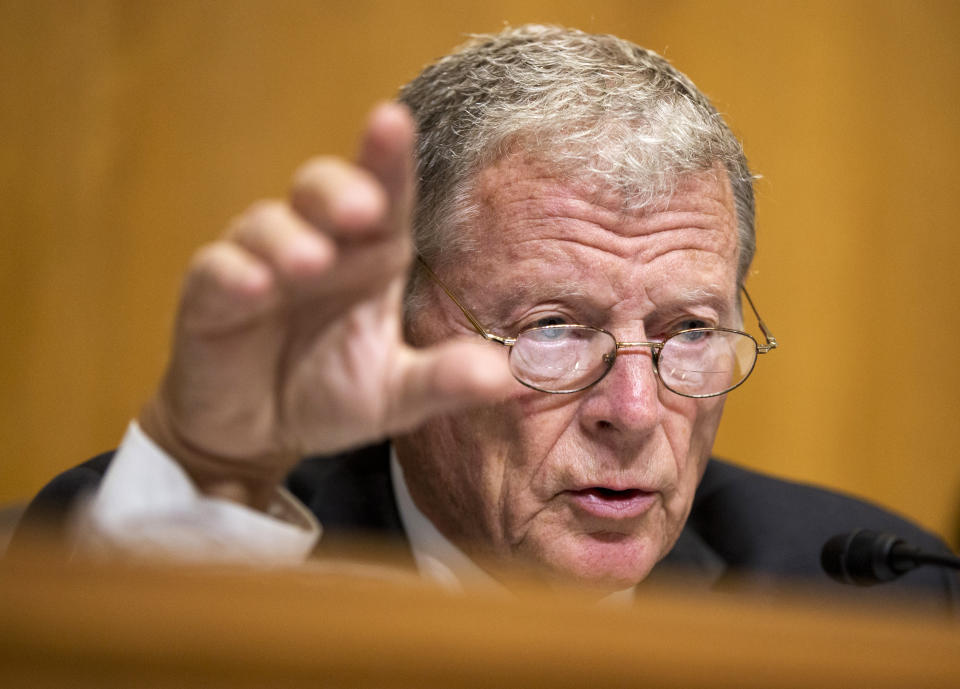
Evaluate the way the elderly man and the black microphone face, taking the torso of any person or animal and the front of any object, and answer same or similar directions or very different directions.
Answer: very different directions

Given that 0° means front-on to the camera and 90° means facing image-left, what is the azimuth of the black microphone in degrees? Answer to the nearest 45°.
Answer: approximately 90°

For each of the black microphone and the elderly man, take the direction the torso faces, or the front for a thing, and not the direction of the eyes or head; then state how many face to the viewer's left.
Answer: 1

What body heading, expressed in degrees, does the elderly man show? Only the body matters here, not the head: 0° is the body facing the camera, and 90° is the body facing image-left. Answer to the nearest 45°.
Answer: approximately 315°
